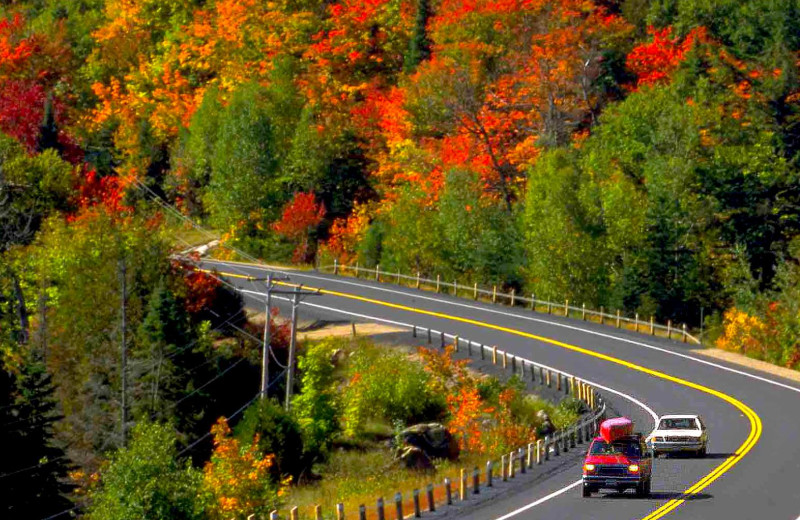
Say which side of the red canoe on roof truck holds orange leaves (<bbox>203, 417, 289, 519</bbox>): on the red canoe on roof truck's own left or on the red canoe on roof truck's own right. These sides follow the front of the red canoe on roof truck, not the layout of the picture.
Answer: on the red canoe on roof truck's own right

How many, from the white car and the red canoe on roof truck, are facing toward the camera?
2

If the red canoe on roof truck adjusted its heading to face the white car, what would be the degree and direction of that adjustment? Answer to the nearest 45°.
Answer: approximately 180°

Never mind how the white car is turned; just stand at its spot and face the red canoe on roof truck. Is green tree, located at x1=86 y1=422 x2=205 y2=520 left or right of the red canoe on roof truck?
right

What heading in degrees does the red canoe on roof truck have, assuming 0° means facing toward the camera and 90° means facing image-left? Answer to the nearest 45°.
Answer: approximately 0°

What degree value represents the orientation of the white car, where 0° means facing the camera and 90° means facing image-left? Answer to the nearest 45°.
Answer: approximately 0°

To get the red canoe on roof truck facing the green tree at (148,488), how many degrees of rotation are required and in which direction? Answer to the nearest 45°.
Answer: approximately 90° to its right

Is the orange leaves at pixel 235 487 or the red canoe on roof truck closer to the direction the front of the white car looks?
the red canoe on roof truck

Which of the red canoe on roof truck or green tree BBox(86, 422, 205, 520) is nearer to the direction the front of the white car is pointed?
the red canoe on roof truck

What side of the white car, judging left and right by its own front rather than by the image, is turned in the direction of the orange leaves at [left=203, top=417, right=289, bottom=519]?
right
